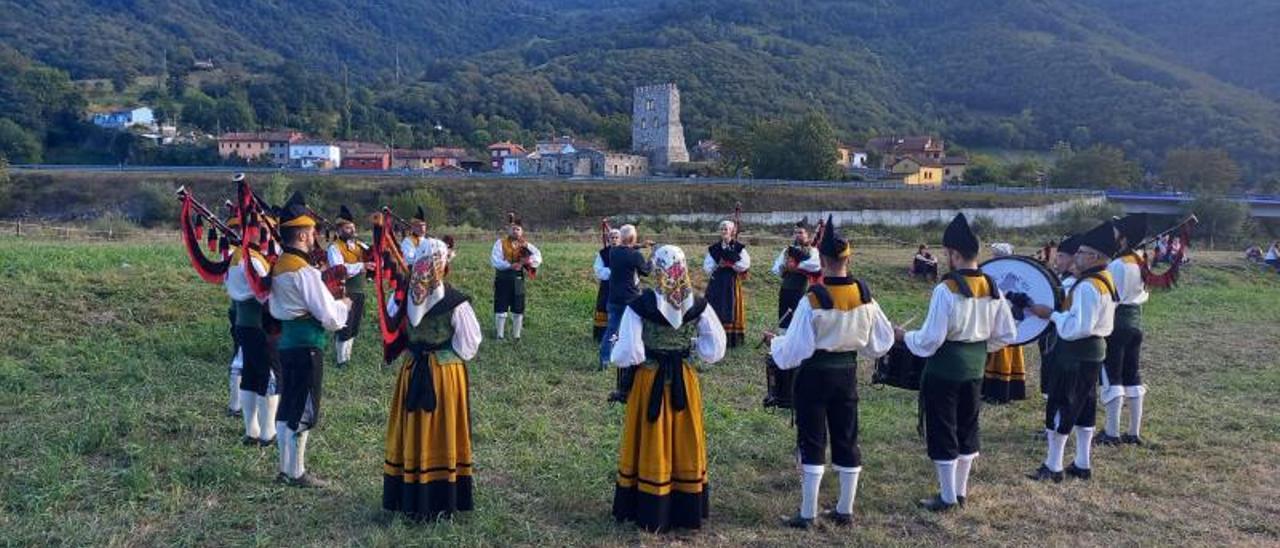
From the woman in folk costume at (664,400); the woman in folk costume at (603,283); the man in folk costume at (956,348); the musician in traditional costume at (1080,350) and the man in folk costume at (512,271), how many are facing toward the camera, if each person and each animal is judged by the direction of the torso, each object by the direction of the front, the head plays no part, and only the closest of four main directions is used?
2

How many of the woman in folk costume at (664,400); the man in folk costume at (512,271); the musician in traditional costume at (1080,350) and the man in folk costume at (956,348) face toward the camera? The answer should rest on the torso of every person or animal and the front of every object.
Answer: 1

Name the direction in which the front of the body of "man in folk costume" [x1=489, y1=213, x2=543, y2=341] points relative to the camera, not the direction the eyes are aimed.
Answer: toward the camera

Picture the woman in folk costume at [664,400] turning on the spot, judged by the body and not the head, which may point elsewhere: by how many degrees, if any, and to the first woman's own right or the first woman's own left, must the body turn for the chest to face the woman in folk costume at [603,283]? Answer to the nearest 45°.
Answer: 0° — they already face them

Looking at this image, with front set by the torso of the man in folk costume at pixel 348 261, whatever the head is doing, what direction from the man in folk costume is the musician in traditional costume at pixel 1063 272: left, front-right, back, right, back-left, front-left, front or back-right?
front

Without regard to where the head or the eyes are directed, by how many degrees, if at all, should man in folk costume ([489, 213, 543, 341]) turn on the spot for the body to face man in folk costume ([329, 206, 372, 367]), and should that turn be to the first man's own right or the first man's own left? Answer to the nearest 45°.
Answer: approximately 45° to the first man's own right

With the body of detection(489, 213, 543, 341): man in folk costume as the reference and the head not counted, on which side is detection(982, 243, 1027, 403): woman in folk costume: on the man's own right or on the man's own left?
on the man's own left

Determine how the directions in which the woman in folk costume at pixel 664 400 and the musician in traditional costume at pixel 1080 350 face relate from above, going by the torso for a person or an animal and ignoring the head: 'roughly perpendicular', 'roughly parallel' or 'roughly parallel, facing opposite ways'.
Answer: roughly perpendicular

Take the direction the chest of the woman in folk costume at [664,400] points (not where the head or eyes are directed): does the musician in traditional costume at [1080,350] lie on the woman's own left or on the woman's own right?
on the woman's own right

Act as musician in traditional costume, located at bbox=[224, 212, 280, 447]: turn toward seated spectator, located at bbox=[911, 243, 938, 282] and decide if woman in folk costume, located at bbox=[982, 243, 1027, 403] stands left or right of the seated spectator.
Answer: right

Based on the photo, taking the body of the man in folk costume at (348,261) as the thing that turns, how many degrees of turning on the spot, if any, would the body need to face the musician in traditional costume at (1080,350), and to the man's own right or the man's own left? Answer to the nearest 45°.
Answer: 0° — they already face them

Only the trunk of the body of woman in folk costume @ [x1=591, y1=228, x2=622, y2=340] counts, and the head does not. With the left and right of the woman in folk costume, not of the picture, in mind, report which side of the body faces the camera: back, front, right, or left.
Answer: front

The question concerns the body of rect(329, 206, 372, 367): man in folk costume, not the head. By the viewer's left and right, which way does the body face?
facing the viewer and to the right of the viewer

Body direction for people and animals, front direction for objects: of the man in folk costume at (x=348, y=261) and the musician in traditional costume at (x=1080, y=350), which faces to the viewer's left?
the musician in traditional costume

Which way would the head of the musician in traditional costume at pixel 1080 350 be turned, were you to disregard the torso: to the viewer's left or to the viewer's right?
to the viewer's left

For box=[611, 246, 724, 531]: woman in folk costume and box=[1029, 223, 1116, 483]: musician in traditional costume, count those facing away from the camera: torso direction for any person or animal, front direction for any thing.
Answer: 1

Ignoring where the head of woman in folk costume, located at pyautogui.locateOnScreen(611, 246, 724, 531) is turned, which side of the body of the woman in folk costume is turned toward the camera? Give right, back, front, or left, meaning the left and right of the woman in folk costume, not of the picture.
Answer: back

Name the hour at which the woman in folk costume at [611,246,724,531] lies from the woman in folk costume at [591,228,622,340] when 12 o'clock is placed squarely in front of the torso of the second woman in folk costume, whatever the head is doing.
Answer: The woman in folk costume at [611,246,724,531] is roughly at 12 o'clock from the woman in folk costume at [591,228,622,340].

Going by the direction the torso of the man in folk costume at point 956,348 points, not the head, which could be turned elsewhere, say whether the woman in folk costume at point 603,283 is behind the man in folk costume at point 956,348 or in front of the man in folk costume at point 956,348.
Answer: in front
